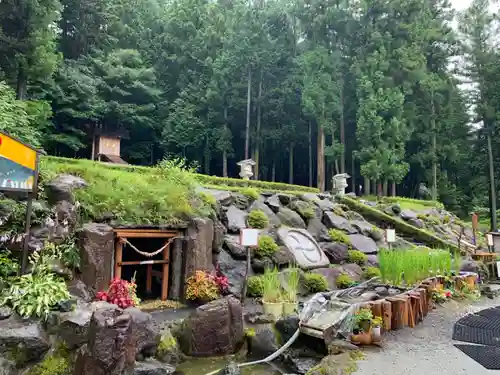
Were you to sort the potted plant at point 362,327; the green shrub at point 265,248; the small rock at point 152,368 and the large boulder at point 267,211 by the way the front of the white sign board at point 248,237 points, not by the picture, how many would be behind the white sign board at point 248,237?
2

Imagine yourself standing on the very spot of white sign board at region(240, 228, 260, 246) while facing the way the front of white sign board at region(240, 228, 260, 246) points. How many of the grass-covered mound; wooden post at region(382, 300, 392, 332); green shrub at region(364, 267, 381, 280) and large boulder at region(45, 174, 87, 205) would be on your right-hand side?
2

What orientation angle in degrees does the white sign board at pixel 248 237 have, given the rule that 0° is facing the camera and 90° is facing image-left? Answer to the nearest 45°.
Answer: approximately 0°

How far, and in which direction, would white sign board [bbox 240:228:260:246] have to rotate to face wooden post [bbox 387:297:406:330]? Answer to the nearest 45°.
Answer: approximately 90° to its left

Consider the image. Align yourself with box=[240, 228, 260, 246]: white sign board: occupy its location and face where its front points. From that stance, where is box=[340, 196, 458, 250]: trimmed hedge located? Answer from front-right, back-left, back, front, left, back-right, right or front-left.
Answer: back-left

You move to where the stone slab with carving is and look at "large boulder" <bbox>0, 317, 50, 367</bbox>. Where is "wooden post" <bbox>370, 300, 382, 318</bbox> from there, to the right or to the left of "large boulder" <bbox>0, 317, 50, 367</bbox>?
left

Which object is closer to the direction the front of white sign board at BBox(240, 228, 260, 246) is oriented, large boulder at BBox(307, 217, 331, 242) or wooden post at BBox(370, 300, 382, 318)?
the wooden post

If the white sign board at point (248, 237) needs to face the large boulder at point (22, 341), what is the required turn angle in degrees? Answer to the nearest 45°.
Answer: approximately 45° to its right

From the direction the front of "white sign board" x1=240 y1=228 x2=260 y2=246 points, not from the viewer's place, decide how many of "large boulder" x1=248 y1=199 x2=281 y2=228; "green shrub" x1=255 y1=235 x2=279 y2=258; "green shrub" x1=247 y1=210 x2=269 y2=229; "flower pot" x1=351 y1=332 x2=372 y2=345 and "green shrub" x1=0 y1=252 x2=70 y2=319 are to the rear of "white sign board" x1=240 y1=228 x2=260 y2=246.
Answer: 3

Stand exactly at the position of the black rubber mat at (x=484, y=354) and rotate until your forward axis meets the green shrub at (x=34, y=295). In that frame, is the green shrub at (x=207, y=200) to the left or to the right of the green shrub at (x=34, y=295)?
right

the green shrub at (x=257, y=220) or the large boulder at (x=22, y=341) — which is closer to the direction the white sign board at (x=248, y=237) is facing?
the large boulder

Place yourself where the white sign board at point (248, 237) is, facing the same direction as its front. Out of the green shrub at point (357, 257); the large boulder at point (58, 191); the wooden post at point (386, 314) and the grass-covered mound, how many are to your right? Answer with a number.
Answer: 2

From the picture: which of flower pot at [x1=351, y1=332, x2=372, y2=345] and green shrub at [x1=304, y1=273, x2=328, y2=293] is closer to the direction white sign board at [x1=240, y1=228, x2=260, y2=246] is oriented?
the flower pot
